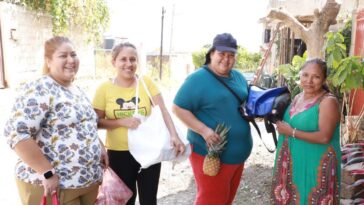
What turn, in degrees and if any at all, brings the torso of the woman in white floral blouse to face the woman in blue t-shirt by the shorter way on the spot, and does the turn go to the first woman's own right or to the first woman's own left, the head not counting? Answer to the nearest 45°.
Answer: approximately 45° to the first woman's own left

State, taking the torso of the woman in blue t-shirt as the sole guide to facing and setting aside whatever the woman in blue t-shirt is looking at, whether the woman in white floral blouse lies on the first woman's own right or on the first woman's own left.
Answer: on the first woman's own right

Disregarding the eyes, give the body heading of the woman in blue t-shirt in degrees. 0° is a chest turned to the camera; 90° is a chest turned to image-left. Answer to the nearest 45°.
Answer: approximately 315°

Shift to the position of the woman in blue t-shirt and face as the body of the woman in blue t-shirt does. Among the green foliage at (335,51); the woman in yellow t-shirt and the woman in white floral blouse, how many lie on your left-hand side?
1

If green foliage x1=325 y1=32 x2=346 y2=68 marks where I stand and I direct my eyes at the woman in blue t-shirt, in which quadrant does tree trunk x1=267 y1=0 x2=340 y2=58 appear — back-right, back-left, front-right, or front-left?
back-right

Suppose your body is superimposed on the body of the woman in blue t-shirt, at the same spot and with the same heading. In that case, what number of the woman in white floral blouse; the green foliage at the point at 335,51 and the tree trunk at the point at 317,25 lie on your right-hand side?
1

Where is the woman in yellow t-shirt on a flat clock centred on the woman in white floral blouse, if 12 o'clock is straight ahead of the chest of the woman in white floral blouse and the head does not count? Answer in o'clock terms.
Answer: The woman in yellow t-shirt is roughly at 9 o'clock from the woman in white floral blouse.

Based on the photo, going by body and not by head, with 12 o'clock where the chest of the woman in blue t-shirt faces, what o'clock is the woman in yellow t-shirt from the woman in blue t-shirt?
The woman in yellow t-shirt is roughly at 4 o'clock from the woman in blue t-shirt.

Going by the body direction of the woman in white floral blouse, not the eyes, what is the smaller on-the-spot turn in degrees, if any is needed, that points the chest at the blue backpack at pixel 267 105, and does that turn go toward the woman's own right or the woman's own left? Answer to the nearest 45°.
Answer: approximately 45° to the woman's own left

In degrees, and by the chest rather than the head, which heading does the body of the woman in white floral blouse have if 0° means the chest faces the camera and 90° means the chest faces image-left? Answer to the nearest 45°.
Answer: approximately 315°
